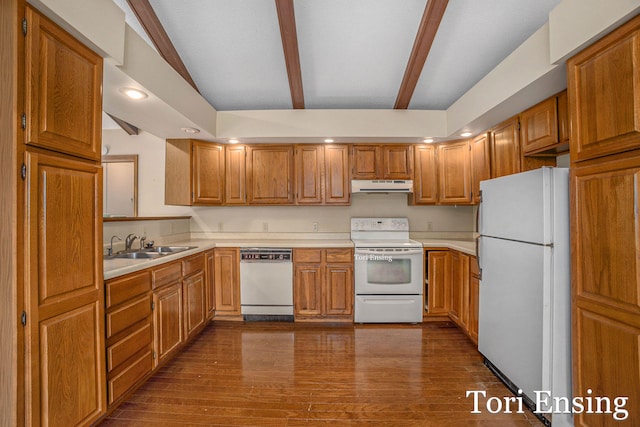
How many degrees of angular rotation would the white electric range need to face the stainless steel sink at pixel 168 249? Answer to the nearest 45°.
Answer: approximately 90° to its right

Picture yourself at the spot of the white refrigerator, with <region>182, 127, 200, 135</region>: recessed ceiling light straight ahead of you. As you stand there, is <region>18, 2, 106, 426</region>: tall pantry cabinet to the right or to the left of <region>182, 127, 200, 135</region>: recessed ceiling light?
left

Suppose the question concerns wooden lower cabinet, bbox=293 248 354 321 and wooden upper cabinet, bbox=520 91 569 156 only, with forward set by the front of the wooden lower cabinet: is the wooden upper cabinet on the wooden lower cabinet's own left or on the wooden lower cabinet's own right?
on the wooden lower cabinet's own left

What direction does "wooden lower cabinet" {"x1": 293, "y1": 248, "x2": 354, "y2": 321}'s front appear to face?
toward the camera

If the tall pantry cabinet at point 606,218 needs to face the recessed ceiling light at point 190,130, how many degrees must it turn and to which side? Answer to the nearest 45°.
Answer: approximately 45° to its right

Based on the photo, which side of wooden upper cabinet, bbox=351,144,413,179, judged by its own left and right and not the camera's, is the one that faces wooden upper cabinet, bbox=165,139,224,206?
right

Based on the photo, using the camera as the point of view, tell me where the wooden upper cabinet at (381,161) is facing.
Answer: facing the viewer

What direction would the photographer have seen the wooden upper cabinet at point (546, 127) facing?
facing the viewer and to the left of the viewer

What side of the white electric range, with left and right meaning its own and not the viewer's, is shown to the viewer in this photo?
front

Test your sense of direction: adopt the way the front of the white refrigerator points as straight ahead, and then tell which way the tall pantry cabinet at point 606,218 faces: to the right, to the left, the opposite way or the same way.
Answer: the same way

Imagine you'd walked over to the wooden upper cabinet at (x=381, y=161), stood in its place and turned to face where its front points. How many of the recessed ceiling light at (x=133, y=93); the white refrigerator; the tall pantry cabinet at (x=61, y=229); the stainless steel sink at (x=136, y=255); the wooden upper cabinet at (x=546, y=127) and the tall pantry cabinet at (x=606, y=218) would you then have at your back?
0

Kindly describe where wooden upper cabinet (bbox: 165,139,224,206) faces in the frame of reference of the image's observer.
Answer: facing the viewer and to the right of the viewer
